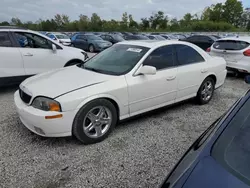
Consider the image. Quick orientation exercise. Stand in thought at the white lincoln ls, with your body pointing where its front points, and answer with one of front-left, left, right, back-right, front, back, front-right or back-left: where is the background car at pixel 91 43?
back-right

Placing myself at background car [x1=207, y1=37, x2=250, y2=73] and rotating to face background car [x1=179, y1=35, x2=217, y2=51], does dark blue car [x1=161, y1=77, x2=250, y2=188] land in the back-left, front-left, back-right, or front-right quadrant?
back-left

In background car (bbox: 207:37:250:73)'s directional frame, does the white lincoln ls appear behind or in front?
behind

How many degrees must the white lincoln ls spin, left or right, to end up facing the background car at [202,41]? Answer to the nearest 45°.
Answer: approximately 180°

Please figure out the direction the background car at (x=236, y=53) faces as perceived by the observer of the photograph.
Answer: facing away from the viewer and to the right of the viewer

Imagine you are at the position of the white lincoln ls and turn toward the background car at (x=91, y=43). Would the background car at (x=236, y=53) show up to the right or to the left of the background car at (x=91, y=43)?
right
